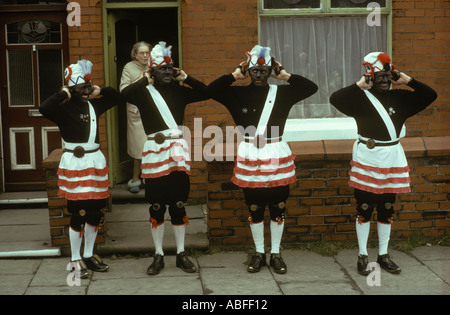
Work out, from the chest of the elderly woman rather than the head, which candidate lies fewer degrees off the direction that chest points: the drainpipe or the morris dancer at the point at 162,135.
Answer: the morris dancer

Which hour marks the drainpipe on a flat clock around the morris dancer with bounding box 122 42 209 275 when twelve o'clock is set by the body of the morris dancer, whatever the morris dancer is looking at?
The drainpipe is roughly at 4 o'clock from the morris dancer.

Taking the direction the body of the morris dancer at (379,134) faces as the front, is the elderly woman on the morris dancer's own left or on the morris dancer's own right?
on the morris dancer's own right

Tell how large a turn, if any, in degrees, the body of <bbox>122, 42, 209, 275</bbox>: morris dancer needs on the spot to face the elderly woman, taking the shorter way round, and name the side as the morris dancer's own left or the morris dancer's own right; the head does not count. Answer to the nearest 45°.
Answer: approximately 180°

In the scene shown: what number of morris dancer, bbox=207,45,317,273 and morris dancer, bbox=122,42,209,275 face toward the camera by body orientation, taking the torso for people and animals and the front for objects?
2

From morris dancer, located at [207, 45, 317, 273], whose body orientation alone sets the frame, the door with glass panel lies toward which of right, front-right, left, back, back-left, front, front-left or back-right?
back-right

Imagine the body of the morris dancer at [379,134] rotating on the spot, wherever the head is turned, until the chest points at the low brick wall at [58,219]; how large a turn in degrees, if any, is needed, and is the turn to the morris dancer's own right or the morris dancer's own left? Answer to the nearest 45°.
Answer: approximately 90° to the morris dancer's own right

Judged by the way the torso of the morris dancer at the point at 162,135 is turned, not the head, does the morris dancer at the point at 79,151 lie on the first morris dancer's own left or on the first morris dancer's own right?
on the first morris dancer's own right

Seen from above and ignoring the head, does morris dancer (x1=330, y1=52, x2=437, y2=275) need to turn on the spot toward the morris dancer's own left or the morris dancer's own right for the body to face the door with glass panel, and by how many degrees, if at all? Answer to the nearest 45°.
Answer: approximately 90° to the morris dancer's own right
